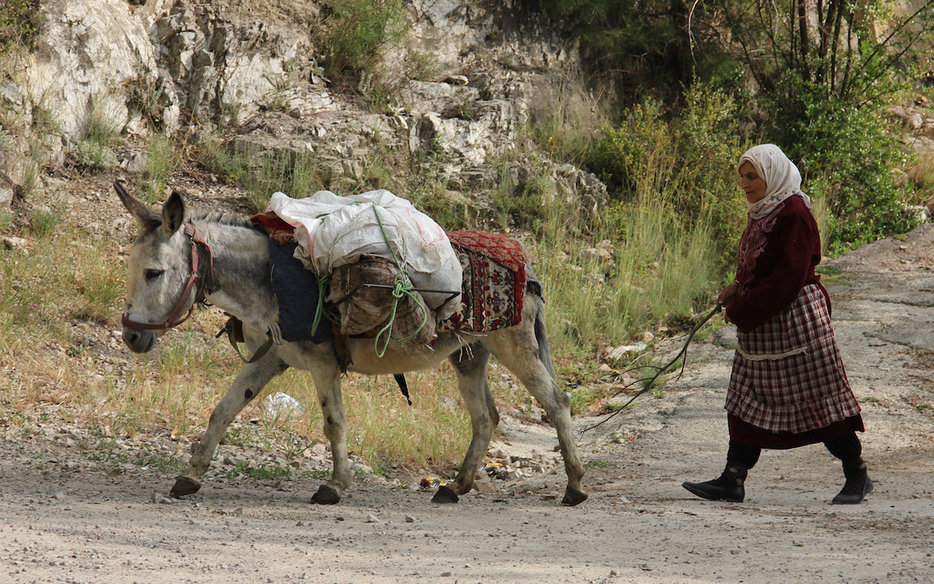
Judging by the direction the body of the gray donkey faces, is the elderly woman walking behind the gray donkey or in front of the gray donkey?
behind

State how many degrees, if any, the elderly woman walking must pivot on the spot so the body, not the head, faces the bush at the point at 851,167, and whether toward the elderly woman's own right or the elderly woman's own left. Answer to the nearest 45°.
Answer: approximately 90° to the elderly woman's own right

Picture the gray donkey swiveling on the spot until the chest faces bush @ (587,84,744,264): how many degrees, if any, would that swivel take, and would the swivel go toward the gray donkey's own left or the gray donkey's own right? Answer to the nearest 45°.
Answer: approximately 135° to the gray donkey's own right

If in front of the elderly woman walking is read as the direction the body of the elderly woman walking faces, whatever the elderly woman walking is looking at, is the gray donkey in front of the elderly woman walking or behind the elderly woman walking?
in front

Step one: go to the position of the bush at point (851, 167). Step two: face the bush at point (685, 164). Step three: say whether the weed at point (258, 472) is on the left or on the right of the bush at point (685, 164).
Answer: left

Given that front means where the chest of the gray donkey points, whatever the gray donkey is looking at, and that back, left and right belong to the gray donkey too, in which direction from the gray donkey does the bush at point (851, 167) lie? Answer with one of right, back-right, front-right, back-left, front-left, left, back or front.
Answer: back-right

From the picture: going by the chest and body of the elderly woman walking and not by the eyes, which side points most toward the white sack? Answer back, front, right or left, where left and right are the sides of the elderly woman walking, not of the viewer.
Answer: front

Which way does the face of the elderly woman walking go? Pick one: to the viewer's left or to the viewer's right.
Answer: to the viewer's left

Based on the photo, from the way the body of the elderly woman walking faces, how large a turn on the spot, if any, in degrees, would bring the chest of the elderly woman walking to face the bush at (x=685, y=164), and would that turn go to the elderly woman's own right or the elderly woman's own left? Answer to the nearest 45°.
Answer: approximately 90° to the elderly woman's own right

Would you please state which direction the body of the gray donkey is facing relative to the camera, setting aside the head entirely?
to the viewer's left

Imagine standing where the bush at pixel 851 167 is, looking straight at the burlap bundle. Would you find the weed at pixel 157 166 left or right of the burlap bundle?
right

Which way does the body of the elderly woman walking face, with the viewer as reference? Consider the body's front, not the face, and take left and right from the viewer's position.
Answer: facing to the left of the viewer

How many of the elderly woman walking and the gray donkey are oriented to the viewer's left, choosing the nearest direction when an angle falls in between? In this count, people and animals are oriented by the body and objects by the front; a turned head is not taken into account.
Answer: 2
